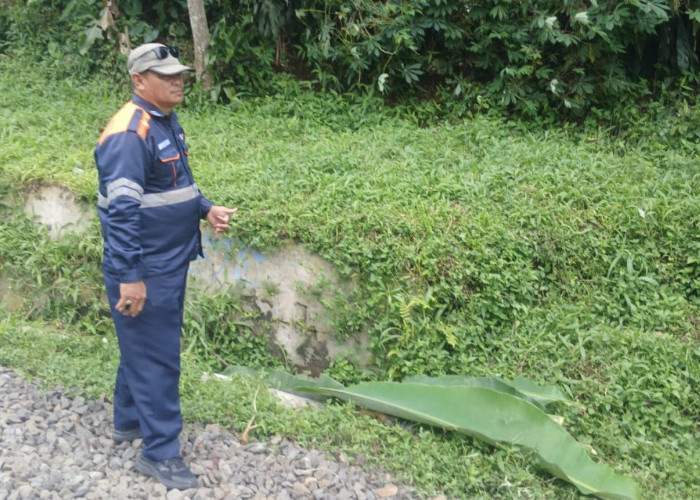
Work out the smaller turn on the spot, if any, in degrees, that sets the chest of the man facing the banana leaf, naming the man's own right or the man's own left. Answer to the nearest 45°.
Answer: approximately 45° to the man's own left

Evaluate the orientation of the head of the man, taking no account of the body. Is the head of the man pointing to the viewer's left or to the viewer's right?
to the viewer's right
